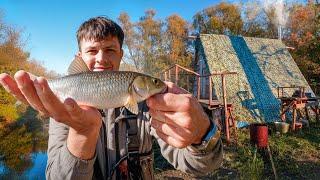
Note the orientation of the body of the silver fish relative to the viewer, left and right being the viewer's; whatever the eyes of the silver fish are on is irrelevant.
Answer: facing to the right of the viewer

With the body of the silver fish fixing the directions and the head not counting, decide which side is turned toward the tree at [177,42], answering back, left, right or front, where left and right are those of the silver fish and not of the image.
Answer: left

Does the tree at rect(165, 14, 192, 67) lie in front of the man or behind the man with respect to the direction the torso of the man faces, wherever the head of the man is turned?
behind
